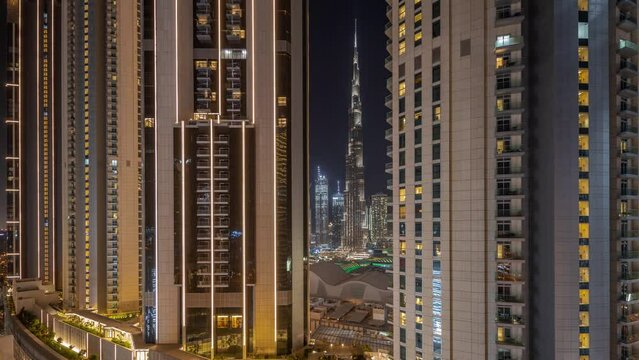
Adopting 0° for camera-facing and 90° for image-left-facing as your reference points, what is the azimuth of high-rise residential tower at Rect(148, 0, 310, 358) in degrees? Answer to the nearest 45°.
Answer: approximately 0°

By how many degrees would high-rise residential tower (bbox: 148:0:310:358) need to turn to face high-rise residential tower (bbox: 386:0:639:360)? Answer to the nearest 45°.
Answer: approximately 45° to its left
